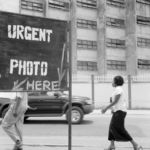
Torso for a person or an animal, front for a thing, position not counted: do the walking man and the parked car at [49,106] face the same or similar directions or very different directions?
very different directions

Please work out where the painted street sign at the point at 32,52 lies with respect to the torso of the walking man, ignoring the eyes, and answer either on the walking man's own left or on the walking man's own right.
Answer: on the walking man's own left

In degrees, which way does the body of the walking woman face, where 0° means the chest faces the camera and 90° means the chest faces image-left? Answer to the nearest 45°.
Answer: approximately 90°

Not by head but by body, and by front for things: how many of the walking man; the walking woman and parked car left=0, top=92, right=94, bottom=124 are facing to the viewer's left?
2

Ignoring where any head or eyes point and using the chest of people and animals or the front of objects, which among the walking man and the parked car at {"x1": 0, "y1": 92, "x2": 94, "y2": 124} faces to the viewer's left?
the walking man

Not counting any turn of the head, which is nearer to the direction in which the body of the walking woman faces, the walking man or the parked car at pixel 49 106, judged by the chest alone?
the walking man

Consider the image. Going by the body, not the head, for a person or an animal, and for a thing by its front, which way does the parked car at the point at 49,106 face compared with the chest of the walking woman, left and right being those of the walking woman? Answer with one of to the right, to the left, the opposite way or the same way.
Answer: the opposite way

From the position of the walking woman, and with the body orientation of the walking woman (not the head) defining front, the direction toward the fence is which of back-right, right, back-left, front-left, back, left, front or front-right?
right

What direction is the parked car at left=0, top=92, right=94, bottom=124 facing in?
to the viewer's right
